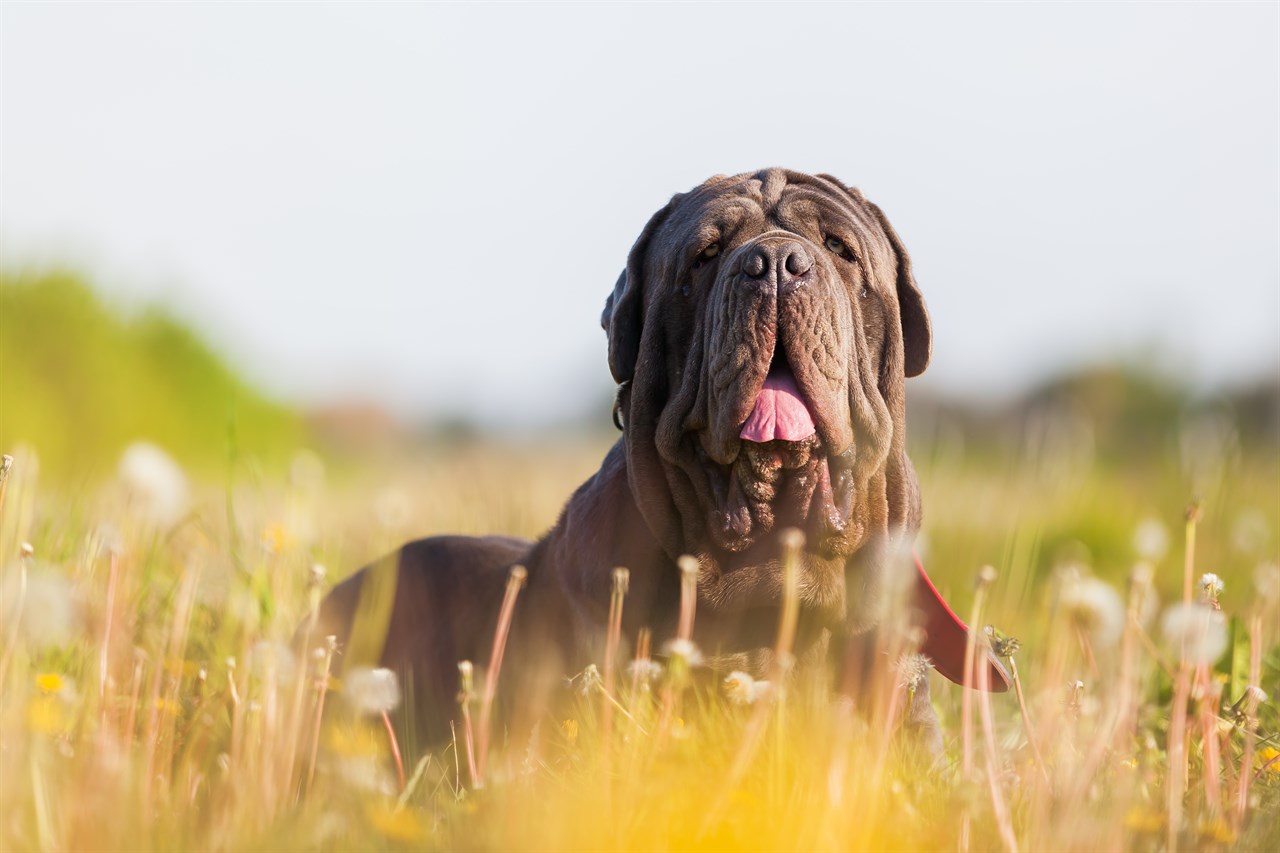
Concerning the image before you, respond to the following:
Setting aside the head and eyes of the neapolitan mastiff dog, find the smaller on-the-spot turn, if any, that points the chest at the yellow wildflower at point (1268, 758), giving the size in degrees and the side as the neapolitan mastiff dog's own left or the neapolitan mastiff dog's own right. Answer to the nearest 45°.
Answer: approximately 45° to the neapolitan mastiff dog's own left

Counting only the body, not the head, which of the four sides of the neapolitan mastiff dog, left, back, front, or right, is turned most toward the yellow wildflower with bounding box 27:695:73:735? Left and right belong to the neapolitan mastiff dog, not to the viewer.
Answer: right

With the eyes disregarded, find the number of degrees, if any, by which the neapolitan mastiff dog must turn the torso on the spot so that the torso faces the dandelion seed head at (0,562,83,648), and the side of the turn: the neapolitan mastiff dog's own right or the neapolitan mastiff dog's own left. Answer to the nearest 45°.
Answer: approximately 90° to the neapolitan mastiff dog's own right

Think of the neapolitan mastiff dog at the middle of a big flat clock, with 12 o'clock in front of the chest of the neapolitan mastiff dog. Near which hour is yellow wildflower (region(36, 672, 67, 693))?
The yellow wildflower is roughly at 4 o'clock from the neapolitan mastiff dog.

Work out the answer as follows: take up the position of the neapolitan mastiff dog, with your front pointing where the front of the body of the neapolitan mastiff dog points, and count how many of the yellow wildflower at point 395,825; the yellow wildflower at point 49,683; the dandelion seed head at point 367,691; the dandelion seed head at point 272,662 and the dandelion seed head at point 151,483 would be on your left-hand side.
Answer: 0

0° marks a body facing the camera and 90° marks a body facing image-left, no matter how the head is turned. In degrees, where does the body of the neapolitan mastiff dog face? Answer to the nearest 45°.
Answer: approximately 315°

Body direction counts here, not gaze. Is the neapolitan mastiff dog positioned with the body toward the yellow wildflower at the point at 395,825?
no

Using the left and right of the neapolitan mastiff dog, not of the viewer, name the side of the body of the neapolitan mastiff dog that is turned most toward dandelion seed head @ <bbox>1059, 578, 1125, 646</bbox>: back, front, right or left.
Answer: front

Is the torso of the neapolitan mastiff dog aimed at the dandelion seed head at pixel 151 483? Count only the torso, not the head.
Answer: no

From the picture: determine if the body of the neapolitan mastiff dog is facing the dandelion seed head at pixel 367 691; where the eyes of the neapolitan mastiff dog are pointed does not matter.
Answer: no

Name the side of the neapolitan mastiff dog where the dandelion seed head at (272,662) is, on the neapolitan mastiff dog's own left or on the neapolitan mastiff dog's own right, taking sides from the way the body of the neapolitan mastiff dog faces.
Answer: on the neapolitan mastiff dog's own right

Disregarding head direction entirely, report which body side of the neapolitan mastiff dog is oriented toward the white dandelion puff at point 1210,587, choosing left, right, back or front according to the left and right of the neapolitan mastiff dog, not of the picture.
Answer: front

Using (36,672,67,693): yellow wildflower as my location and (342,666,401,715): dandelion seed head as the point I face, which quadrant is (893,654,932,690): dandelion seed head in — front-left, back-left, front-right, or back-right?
front-left

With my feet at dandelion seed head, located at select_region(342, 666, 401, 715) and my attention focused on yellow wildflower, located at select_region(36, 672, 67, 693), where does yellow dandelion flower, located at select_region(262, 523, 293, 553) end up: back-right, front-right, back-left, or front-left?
front-right

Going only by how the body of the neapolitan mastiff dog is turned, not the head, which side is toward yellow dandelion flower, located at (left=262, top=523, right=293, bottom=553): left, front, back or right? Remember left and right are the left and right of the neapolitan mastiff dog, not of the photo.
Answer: back
